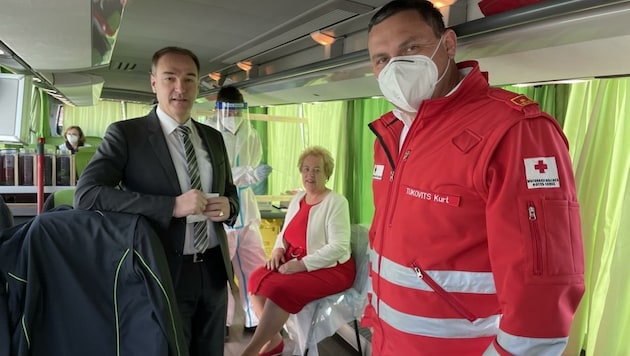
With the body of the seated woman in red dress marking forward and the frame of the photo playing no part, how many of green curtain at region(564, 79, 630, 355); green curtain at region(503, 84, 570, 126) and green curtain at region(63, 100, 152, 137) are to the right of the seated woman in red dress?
1

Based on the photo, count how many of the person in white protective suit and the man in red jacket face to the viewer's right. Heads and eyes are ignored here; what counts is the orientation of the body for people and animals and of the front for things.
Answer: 0

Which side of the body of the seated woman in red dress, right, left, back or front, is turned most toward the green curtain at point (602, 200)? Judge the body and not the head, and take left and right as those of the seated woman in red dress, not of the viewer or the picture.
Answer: left

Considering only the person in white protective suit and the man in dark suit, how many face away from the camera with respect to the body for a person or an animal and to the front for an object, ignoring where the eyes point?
0

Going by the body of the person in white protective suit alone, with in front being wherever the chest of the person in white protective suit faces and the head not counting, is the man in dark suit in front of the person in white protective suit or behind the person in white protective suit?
in front

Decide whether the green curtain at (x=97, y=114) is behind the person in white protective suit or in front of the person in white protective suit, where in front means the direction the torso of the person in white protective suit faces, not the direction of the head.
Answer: behind

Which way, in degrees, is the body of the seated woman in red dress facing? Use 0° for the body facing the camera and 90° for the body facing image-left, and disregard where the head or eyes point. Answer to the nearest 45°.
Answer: approximately 45°

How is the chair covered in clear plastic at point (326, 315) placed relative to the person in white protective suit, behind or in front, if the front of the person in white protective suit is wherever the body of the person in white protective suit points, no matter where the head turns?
in front

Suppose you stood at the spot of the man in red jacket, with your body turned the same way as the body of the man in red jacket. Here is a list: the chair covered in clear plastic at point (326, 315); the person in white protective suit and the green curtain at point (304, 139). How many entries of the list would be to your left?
0

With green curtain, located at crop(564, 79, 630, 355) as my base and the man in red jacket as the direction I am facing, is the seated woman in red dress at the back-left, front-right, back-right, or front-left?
front-right

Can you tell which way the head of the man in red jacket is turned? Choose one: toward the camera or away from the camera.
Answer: toward the camera

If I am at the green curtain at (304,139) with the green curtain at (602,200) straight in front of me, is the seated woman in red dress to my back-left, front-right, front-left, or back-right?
front-right

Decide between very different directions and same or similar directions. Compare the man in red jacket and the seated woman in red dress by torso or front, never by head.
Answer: same or similar directions

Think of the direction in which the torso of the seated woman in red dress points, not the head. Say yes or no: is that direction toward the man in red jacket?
no

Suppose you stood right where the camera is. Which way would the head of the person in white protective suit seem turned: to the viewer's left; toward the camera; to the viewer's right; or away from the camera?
toward the camera

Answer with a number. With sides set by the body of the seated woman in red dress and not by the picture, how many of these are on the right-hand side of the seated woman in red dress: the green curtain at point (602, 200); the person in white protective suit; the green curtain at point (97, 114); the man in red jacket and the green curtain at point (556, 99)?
2
